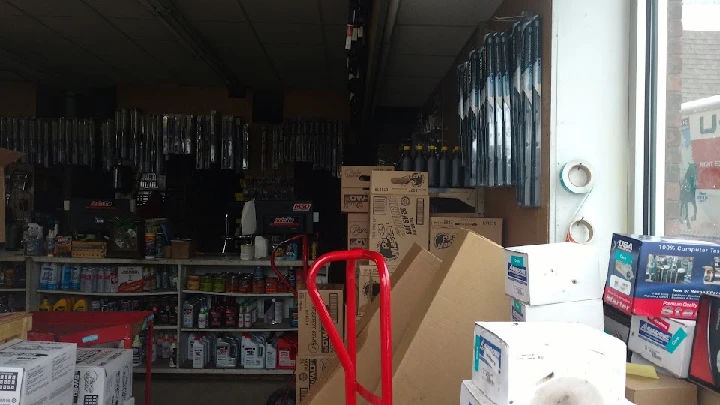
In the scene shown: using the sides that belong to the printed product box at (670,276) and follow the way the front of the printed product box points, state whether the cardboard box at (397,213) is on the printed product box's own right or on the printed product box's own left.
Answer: on the printed product box's own right

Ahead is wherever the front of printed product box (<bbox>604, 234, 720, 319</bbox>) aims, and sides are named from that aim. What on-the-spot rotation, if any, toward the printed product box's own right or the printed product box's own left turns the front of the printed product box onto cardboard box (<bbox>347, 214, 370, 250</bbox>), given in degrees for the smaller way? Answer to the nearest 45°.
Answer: approximately 135° to the printed product box's own right

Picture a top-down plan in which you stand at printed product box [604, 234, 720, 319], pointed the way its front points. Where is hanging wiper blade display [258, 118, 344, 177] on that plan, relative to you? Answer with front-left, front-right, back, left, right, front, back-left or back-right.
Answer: back-right

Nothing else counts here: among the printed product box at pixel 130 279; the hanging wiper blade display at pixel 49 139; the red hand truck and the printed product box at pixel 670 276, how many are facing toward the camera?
3

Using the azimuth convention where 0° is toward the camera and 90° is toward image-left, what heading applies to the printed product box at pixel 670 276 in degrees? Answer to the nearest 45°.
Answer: approximately 0°

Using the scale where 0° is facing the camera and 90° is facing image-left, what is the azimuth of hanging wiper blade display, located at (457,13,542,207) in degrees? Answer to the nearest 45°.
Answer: approximately 45°

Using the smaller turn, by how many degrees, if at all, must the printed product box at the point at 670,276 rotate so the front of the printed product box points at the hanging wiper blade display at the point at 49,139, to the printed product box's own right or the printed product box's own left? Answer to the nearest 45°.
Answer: approximately 90° to the printed product box's own right

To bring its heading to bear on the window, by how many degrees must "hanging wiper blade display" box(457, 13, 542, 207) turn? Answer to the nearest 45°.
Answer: approximately 90° to its left

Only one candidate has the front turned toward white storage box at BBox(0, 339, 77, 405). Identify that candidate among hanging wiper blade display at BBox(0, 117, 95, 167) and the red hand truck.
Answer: the hanging wiper blade display

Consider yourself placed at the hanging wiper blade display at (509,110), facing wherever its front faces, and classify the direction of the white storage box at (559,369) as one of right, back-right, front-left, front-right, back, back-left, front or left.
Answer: front-left

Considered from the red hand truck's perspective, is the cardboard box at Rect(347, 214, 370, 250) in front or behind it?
in front

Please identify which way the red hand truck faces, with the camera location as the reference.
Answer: facing away from the viewer and to the right of the viewer

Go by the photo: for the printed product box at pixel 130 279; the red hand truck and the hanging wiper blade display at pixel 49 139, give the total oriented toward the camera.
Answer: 2
